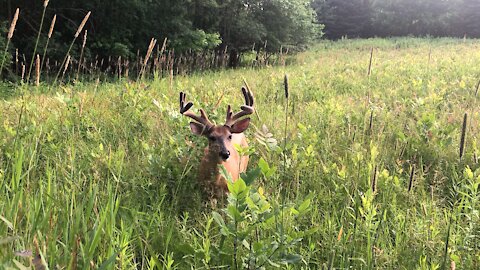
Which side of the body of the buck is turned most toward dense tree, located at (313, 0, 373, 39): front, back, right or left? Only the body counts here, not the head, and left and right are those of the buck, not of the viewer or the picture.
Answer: back

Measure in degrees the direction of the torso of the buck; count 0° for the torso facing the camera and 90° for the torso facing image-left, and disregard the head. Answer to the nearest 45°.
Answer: approximately 0°
